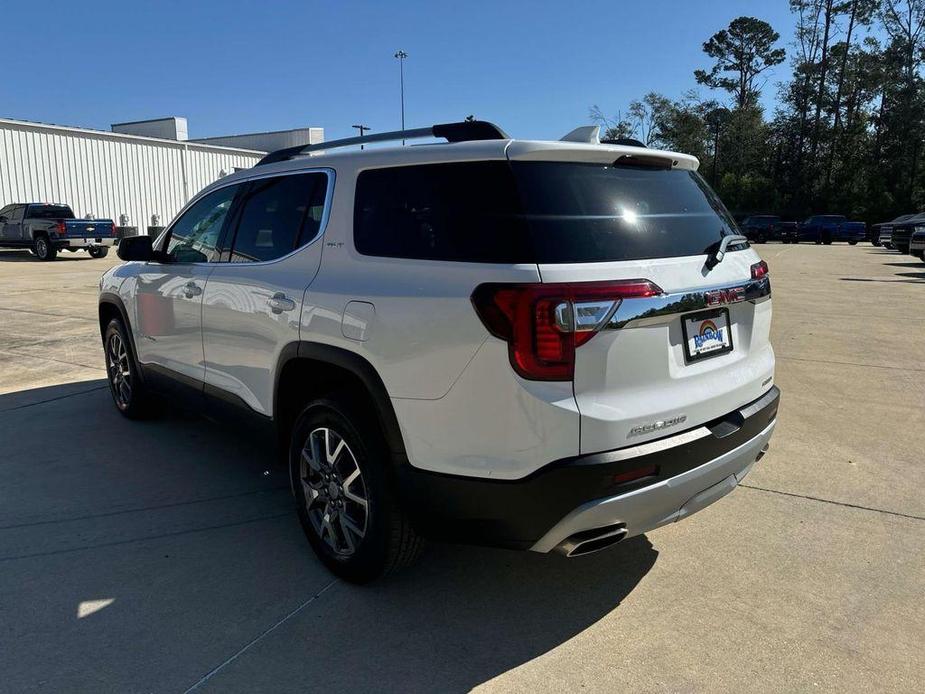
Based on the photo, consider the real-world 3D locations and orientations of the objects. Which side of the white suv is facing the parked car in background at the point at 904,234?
right

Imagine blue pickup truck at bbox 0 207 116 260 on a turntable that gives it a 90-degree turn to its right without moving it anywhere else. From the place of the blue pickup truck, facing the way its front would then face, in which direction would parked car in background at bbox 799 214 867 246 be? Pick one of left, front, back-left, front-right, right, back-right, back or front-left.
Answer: front-right

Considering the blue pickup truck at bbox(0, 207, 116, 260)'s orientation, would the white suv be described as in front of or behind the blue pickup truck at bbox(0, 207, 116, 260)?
behind

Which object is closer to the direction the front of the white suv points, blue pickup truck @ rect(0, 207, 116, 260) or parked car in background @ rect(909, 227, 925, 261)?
the blue pickup truck

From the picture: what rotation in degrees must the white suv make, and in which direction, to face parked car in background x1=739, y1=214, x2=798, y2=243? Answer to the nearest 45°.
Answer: approximately 90° to its right

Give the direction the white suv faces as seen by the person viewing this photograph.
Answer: facing away from the viewer and to the left of the viewer

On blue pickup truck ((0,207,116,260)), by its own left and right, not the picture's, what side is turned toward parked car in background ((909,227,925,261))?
back

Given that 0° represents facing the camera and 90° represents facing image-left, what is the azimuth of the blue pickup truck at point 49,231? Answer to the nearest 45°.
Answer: approximately 135°

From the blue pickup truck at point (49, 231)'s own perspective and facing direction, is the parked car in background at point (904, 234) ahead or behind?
behind
